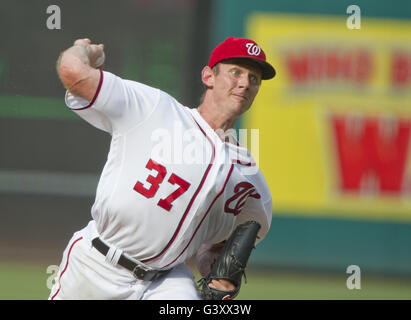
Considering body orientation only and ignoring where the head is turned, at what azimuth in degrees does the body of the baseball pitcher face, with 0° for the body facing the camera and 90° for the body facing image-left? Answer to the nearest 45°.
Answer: approximately 315°

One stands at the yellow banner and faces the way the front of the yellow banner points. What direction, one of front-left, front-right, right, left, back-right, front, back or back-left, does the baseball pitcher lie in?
front

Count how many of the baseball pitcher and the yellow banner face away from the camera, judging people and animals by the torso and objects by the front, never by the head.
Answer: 0

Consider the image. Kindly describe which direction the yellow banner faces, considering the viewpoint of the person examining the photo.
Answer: facing the viewer

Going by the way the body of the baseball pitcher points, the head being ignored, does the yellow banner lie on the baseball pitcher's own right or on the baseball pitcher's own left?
on the baseball pitcher's own left
